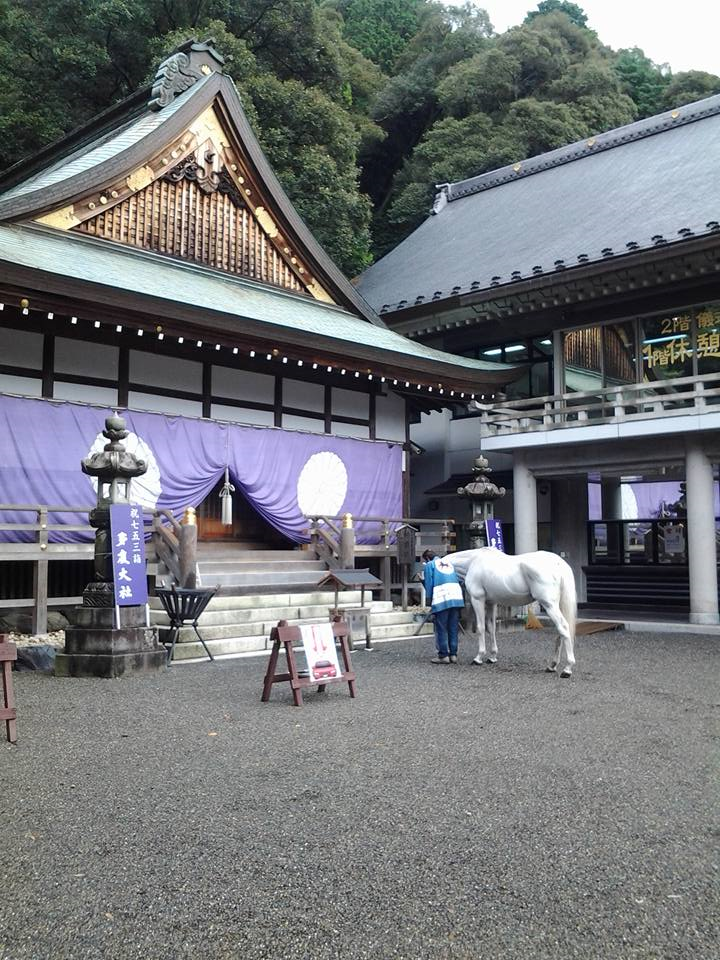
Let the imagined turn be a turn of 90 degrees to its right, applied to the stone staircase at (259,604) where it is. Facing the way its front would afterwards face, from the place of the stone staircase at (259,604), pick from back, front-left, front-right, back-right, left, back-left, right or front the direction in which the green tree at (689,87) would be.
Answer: back-right

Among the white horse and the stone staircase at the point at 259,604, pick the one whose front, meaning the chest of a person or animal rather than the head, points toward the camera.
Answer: the stone staircase

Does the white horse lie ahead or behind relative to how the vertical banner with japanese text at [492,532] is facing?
ahead

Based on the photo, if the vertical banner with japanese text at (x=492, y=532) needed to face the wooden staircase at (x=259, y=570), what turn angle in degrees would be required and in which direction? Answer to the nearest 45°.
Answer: approximately 90° to its right

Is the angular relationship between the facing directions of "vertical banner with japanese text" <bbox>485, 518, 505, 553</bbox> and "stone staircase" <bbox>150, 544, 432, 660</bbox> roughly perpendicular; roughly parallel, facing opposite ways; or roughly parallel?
roughly parallel

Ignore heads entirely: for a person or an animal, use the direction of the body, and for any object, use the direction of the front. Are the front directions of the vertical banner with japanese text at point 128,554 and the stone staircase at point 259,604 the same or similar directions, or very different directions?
same or similar directions

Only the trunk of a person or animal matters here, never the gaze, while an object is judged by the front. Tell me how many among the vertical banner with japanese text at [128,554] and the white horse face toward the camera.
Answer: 1

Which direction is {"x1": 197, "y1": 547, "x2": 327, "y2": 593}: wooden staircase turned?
toward the camera

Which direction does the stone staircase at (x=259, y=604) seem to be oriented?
toward the camera

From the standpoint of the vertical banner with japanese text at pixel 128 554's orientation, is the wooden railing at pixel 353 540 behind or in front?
behind

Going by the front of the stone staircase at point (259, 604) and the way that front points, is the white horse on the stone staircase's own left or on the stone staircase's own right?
on the stone staircase's own left

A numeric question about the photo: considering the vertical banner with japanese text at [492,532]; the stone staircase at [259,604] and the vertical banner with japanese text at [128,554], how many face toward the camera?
3

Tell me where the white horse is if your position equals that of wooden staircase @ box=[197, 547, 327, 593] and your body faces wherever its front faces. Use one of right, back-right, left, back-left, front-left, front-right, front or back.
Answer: front-left

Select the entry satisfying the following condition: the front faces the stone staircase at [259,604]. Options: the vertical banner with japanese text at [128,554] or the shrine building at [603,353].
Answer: the shrine building

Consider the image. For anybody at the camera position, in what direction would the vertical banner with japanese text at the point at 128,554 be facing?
facing the viewer
